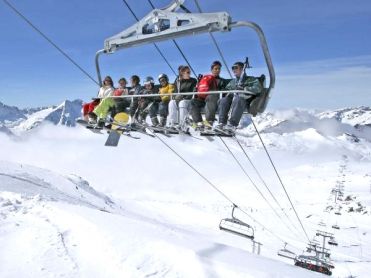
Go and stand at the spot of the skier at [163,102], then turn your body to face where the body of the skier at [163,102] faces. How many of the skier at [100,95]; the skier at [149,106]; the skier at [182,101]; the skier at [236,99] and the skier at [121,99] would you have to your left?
2

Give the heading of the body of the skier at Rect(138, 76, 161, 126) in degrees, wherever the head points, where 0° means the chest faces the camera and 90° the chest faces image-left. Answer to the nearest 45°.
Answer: approximately 45°

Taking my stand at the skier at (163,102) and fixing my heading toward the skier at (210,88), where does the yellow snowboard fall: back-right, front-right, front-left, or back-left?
back-right

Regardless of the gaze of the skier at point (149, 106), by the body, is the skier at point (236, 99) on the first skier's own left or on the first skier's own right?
on the first skier's own left

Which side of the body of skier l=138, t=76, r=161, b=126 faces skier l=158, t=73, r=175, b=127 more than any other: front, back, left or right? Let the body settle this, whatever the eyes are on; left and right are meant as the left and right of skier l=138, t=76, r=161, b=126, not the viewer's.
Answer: left

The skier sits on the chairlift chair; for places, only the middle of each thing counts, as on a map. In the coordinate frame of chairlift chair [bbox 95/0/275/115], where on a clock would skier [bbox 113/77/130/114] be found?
The skier is roughly at 4 o'clock from the chairlift chair.

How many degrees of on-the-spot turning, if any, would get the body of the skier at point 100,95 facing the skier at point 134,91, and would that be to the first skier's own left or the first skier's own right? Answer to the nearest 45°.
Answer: approximately 90° to the first skier's own left
